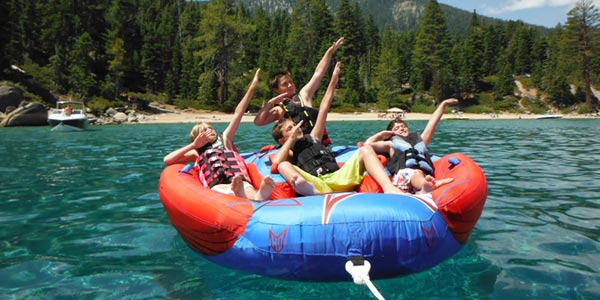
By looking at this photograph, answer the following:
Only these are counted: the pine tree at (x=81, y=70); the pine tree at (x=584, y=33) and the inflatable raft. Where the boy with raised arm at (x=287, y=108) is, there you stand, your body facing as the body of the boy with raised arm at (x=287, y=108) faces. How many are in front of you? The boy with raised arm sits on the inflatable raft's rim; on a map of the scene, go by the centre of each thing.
1

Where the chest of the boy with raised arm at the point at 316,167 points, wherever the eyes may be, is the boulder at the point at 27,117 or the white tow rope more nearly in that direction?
the white tow rope

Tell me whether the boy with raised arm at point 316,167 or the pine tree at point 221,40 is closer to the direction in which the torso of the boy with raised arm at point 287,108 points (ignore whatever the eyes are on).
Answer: the boy with raised arm

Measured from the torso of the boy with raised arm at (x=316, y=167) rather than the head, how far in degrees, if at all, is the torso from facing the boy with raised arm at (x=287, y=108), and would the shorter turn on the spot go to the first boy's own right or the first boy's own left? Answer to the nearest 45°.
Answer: approximately 135° to the first boy's own left

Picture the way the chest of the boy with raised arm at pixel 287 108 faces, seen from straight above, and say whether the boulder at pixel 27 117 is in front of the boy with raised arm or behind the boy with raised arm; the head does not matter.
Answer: behind

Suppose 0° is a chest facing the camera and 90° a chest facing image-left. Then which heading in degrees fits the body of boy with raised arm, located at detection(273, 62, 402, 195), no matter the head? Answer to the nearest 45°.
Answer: approximately 315°

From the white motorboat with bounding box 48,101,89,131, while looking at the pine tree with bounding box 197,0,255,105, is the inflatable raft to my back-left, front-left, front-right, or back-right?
back-right

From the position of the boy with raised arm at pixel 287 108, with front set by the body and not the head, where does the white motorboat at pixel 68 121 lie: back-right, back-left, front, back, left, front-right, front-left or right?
back-right

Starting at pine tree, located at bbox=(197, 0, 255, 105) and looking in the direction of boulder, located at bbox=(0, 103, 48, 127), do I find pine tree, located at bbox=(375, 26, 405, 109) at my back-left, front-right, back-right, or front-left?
back-left

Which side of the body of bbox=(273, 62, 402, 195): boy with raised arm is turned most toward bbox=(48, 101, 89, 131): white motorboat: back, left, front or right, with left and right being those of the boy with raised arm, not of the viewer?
back

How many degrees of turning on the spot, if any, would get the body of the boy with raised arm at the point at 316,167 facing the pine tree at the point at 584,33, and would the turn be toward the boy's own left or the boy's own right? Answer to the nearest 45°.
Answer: approximately 90° to the boy's own left

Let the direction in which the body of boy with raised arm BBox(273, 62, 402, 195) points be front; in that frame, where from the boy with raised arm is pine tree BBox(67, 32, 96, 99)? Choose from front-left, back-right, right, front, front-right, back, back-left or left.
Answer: back

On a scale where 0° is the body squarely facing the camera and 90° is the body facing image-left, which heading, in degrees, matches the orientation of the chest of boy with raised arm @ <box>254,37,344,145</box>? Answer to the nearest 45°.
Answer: approximately 0°

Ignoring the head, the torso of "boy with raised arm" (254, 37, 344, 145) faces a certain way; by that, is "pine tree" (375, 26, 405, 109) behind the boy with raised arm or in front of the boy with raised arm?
behind
